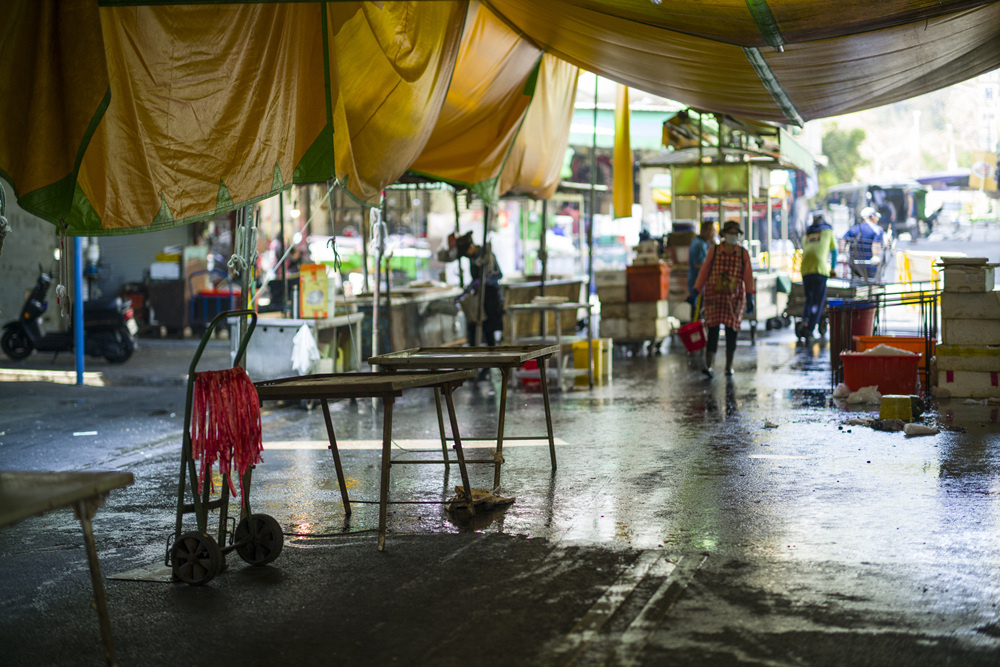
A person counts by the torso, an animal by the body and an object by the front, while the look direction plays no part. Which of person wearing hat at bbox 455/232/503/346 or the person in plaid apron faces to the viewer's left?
the person wearing hat

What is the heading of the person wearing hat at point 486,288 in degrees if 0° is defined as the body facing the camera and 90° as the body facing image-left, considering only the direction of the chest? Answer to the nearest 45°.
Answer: approximately 90°

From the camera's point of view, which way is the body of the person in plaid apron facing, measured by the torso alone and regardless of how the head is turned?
toward the camera

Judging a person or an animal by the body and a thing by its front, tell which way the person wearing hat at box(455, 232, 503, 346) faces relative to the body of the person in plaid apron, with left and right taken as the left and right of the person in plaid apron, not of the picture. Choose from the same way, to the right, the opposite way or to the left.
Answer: to the right

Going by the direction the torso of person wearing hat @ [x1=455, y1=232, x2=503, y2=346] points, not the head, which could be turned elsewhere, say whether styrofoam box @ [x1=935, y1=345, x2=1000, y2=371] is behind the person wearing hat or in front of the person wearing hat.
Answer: behind

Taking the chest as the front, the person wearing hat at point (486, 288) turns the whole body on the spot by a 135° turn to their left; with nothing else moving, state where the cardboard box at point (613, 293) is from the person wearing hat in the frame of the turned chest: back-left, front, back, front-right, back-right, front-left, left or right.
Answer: left

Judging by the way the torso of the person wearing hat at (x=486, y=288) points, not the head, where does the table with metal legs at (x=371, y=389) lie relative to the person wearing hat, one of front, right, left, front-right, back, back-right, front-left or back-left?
left

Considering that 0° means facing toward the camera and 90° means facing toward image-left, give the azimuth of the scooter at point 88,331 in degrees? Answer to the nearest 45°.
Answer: approximately 90°

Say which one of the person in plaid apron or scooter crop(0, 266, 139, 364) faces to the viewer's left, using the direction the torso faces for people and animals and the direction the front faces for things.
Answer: the scooter

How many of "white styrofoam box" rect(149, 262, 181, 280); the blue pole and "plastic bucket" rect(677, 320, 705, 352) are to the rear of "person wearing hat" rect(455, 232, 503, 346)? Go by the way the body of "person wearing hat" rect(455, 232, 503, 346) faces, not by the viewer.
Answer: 1

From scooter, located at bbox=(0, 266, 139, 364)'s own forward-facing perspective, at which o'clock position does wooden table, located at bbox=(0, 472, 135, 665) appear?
The wooden table is roughly at 9 o'clock from the scooter.

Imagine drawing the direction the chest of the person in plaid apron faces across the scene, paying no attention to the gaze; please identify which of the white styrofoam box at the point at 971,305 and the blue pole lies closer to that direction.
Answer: the white styrofoam box

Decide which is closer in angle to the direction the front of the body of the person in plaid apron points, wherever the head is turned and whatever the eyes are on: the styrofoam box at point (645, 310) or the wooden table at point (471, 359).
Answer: the wooden table

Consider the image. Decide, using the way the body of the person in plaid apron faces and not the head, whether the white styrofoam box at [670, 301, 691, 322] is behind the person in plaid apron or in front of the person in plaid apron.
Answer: behind

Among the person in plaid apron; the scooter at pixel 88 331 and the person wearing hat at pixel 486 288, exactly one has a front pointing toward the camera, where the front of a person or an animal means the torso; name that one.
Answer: the person in plaid apron
